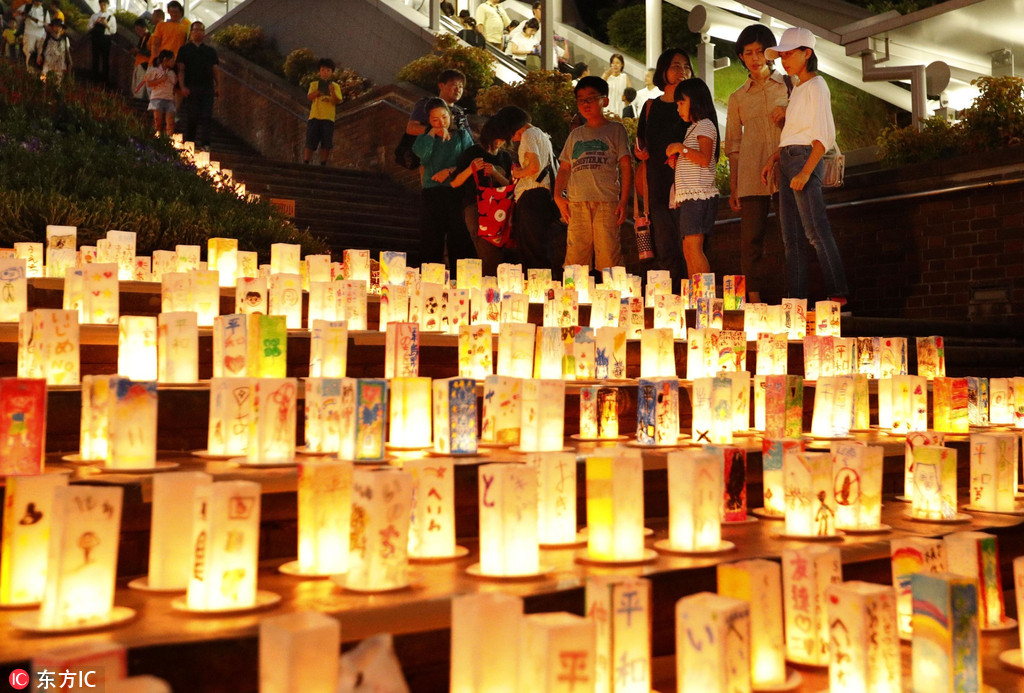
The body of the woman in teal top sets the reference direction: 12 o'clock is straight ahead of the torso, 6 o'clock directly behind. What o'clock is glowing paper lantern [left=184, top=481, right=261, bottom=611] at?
The glowing paper lantern is roughly at 12 o'clock from the woman in teal top.

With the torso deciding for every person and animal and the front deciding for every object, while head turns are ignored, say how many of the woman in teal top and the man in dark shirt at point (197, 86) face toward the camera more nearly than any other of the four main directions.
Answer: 2

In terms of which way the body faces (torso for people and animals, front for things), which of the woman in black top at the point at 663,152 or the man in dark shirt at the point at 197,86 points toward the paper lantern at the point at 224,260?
the man in dark shirt

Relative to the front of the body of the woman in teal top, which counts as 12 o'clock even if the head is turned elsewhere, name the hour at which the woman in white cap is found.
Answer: The woman in white cap is roughly at 10 o'clock from the woman in teal top.

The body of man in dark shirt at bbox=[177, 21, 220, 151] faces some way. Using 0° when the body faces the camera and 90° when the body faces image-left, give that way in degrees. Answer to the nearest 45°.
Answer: approximately 0°

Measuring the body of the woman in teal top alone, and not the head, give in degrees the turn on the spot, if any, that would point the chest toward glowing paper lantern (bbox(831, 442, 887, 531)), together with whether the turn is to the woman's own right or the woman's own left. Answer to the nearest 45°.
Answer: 0° — they already face it

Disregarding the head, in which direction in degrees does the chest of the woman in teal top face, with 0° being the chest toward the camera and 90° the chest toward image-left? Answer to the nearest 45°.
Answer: approximately 0°

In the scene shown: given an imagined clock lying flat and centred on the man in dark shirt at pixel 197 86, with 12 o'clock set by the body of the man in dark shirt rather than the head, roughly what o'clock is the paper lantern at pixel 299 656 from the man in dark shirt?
The paper lantern is roughly at 12 o'clock from the man in dark shirt.

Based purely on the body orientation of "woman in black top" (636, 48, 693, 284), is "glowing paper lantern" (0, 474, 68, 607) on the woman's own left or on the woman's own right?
on the woman's own right
